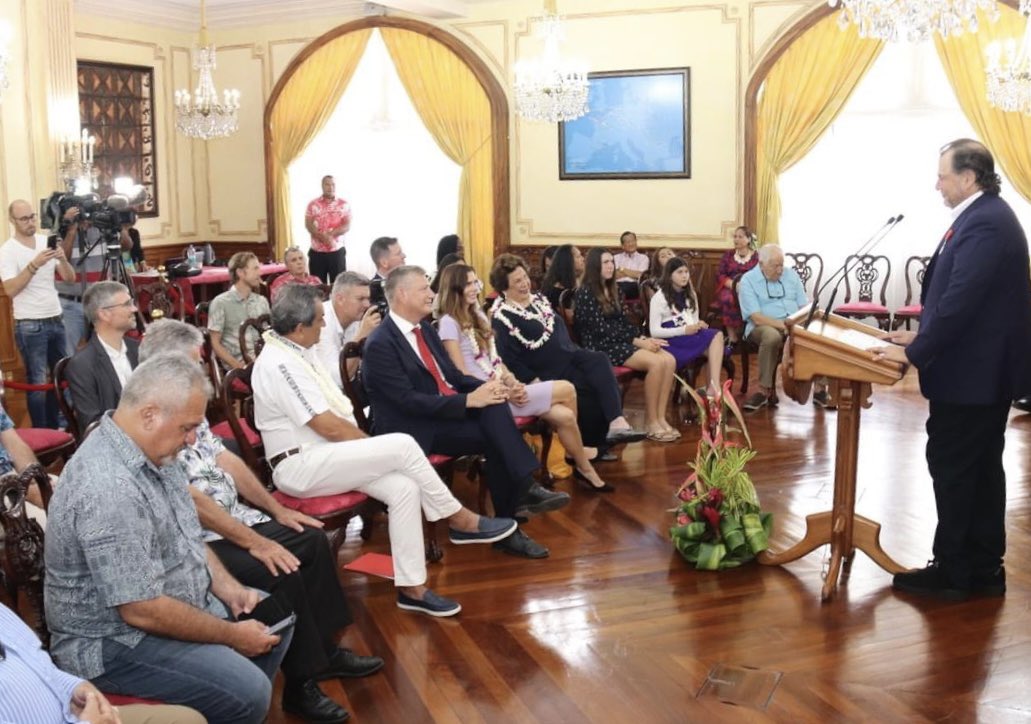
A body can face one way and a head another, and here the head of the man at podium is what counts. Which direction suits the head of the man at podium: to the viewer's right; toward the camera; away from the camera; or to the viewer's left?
to the viewer's left

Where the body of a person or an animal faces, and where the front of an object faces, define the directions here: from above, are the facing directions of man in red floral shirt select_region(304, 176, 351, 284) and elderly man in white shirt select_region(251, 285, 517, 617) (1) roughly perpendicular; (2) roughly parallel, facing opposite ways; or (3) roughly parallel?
roughly perpendicular

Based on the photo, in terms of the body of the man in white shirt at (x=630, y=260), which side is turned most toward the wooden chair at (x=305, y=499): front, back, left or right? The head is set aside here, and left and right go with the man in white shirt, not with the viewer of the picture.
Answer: front

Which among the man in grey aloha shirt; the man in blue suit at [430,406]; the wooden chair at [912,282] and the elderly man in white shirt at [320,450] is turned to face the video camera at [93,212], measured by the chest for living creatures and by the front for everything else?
the wooden chair

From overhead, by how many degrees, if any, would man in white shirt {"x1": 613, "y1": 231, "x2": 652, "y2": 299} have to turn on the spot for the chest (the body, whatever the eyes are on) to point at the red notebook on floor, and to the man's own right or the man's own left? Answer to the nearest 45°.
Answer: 0° — they already face it

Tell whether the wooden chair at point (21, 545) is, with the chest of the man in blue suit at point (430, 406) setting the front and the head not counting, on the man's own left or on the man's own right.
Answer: on the man's own right

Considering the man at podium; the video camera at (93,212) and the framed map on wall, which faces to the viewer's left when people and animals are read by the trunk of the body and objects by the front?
the man at podium

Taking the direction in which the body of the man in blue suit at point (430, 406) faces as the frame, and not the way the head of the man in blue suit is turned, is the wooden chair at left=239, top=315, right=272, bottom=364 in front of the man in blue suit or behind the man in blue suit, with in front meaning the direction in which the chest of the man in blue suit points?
behind

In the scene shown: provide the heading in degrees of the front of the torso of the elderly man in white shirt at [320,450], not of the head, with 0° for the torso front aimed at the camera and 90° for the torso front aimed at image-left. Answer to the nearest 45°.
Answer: approximately 270°

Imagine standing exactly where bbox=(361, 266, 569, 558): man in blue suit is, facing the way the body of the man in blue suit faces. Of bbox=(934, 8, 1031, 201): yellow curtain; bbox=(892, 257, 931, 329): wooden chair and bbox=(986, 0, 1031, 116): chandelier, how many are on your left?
3
